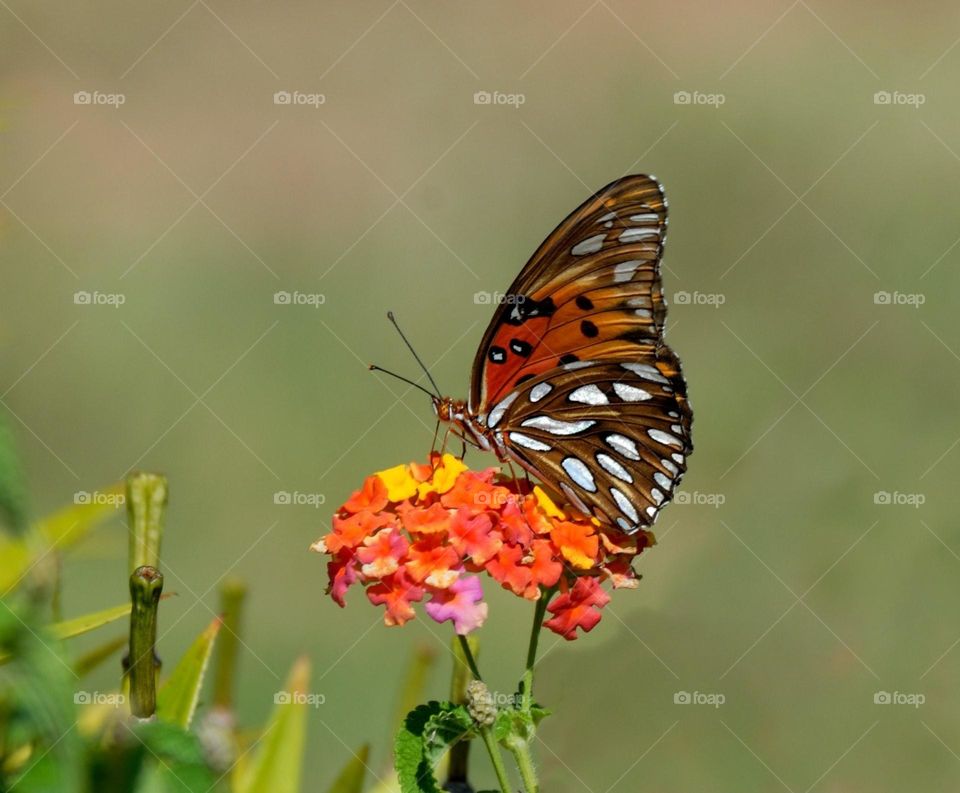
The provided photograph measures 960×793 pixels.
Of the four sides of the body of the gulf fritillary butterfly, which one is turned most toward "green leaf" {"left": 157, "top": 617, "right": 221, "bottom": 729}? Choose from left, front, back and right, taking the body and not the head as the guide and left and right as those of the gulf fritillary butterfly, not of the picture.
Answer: front

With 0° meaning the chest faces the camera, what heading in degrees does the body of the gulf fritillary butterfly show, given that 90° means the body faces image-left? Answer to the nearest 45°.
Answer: approximately 90°

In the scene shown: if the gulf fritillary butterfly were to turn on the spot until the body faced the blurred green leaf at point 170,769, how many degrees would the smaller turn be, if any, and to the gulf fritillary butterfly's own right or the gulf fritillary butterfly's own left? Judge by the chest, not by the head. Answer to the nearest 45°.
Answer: approximately 90° to the gulf fritillary butterfly's own left

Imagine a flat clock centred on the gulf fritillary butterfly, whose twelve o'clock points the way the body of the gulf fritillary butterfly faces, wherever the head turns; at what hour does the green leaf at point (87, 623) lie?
The green leaf is roughly at 11 o'clock from the gulf fritillary butterfly.

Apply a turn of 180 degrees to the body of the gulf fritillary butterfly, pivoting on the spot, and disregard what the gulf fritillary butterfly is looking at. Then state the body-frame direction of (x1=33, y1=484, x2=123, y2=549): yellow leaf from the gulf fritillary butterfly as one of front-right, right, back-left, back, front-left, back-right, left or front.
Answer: back

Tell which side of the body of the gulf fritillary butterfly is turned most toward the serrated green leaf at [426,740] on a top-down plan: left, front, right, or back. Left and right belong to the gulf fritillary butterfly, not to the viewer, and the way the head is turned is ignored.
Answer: front
